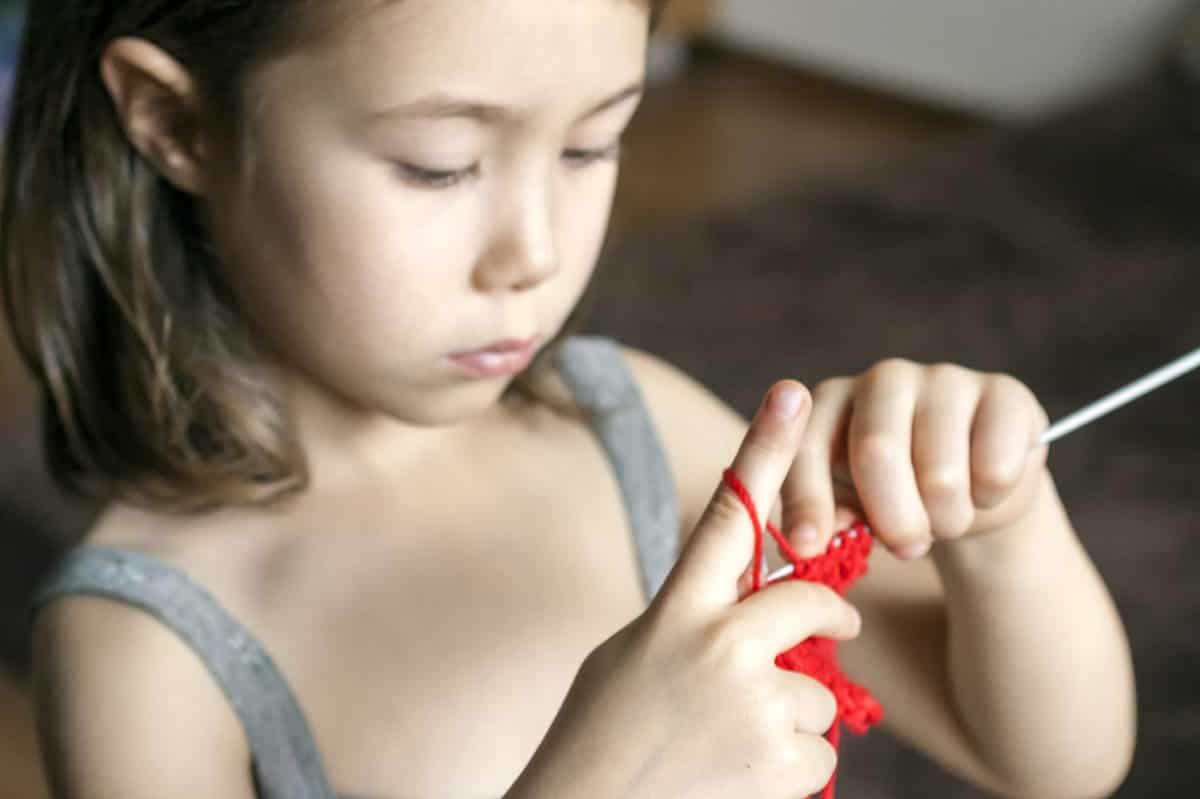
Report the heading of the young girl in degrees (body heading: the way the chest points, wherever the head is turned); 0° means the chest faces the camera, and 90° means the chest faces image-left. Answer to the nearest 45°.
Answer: approximately 315°
